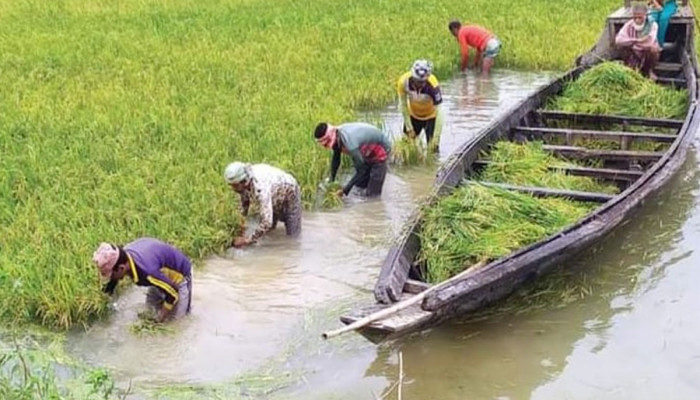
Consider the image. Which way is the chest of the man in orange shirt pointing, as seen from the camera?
to the viewer's left

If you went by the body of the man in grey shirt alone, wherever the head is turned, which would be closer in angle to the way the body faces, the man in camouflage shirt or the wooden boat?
the man in camouflage shirt

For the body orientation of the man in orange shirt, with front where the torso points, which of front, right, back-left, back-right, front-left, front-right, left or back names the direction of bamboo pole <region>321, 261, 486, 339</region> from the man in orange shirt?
left

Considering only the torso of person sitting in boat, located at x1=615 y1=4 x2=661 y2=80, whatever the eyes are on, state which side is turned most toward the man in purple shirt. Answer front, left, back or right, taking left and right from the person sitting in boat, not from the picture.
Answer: front

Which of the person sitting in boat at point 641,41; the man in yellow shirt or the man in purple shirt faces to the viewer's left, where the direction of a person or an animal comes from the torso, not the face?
the man in purple shirt

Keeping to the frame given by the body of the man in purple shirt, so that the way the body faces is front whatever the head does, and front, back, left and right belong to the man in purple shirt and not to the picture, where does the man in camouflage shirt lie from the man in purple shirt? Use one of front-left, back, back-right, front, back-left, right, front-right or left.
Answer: back-right

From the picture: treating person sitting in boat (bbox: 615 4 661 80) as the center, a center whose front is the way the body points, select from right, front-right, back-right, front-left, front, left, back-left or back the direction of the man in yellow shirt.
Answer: front-right

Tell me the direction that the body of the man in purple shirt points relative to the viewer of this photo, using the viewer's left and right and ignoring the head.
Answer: facing to the left of the viewer

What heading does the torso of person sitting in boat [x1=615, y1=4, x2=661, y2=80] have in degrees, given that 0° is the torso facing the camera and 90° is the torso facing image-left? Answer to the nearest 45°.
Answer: approximately 0°

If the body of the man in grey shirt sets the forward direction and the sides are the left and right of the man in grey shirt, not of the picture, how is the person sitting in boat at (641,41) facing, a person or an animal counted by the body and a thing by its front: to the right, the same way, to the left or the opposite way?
to the left

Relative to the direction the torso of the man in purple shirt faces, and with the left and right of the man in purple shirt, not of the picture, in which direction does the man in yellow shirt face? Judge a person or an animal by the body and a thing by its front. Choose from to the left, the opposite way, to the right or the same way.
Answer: to the left

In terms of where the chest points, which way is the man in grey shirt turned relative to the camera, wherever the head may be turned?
to the viewer's left

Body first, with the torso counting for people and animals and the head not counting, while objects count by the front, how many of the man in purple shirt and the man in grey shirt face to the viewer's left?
2
